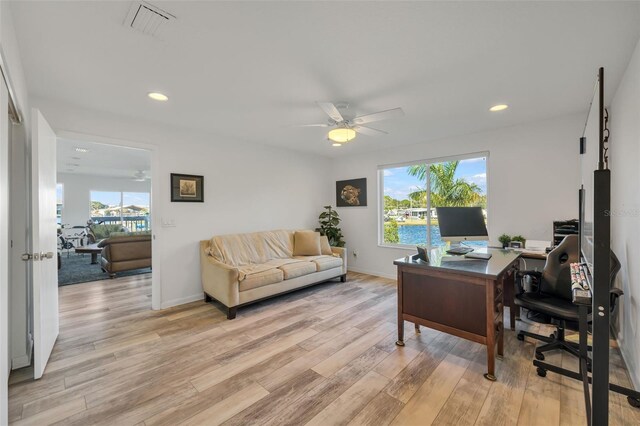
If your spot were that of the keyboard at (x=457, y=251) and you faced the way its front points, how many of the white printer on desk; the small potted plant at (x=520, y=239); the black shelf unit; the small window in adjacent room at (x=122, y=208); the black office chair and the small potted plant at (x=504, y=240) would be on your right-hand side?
1

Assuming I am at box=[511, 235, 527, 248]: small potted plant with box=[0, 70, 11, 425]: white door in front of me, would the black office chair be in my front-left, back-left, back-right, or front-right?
front-left

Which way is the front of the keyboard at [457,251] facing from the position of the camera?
facing the viewer

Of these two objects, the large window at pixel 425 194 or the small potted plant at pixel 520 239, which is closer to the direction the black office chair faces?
the large window

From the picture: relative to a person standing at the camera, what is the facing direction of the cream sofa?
facing the viewer and to the right of the viewer

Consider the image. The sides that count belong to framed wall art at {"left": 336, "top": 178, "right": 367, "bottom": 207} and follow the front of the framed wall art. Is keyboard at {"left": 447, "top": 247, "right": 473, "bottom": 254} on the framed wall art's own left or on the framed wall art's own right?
on the framed wall art's own left

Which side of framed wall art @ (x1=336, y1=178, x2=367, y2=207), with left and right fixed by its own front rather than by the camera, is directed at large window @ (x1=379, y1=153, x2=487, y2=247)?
left

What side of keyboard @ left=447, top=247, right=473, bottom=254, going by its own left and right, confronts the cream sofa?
right
